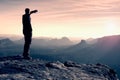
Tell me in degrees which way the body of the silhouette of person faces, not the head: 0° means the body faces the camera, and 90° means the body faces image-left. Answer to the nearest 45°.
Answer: approximately 270°
